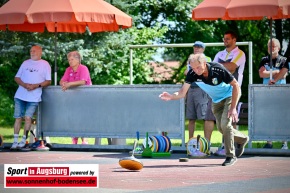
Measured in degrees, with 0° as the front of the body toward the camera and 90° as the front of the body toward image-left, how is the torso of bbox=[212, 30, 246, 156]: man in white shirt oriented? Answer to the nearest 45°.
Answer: approximately 45°

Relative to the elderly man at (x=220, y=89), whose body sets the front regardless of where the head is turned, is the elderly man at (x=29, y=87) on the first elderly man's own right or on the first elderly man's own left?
on the first elderly man's own right

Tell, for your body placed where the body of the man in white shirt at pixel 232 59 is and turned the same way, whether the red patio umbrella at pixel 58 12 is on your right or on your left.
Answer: on your right

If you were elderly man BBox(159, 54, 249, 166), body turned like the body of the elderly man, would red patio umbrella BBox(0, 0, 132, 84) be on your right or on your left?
on your right

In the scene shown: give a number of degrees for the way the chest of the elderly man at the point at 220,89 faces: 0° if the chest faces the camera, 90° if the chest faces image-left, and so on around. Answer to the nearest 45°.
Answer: approximately 45°

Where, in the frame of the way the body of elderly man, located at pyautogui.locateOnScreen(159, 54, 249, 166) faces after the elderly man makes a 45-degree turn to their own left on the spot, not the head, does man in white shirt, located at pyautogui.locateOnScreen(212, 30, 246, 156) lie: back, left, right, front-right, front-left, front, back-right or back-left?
back

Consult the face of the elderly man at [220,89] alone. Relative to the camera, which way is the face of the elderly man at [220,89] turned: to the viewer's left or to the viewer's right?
to the viewer's left
